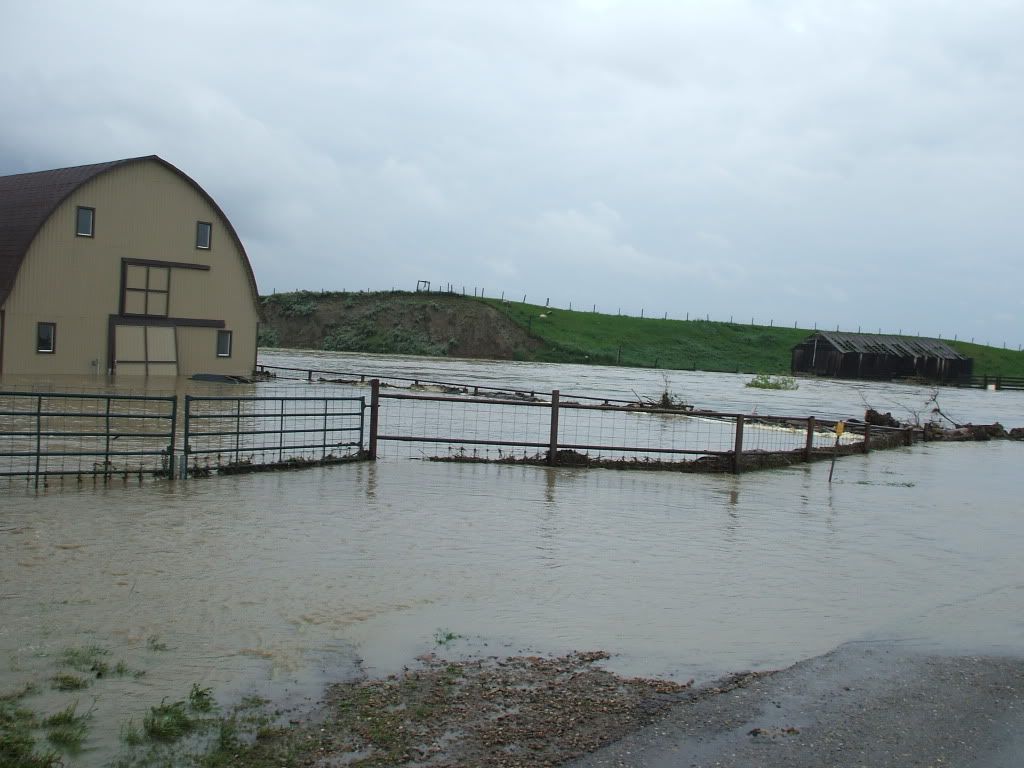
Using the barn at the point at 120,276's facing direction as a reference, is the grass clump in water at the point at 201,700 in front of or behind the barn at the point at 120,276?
in front

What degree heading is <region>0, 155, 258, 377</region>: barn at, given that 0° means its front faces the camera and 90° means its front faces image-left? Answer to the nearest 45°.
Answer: approximately 315°

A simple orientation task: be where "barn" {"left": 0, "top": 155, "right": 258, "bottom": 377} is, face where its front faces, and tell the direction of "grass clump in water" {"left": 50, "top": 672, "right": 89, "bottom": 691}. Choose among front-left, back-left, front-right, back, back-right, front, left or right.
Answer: front-right

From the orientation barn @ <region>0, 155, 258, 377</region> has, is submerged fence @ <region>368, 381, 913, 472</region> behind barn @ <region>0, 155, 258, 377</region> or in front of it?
in front

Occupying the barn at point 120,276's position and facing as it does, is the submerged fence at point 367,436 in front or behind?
in front

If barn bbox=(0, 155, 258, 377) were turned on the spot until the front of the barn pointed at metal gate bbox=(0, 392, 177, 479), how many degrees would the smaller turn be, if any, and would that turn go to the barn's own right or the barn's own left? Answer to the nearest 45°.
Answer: approximately 45° to the barn's own right

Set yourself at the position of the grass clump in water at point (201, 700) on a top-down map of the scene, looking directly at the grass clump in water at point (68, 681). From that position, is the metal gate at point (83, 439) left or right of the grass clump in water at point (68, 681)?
right

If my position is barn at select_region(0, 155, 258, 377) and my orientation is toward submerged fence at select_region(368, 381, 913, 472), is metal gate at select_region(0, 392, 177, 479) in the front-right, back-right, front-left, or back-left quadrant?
front-right

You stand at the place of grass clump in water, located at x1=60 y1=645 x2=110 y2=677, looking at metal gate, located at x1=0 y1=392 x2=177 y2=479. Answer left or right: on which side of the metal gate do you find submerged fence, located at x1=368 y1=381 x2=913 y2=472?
right
